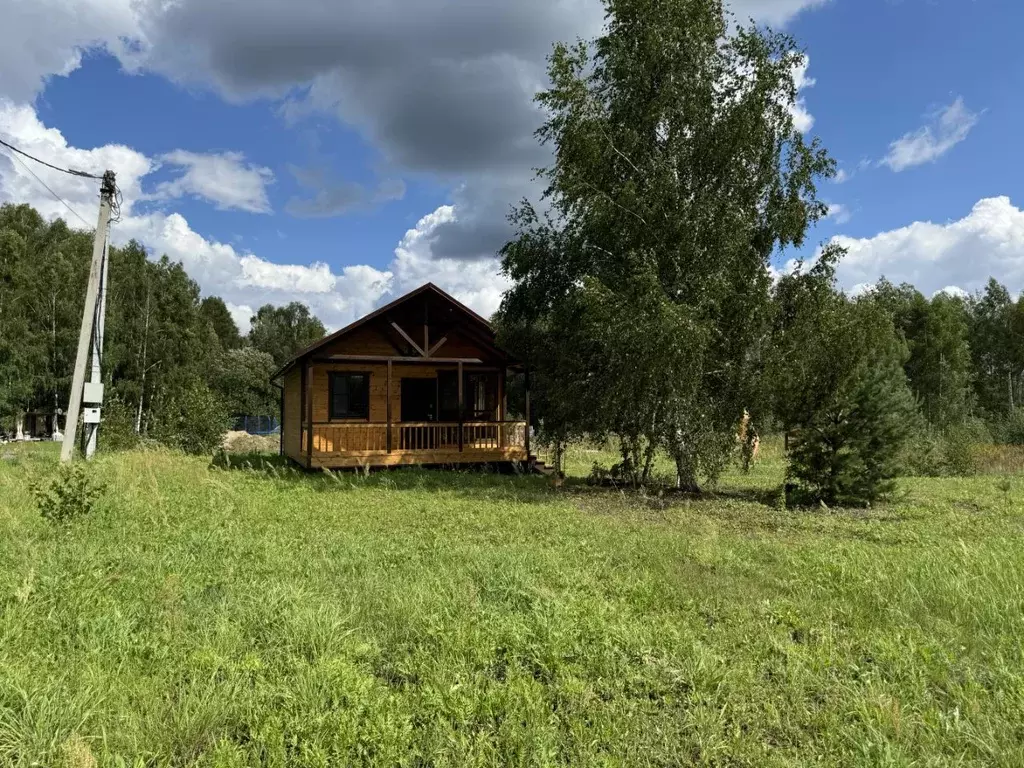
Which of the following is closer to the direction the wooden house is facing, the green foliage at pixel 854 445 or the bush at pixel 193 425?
the green foliage

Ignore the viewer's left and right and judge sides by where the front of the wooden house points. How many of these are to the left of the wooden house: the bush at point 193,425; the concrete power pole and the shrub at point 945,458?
1

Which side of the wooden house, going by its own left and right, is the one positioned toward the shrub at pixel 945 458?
left

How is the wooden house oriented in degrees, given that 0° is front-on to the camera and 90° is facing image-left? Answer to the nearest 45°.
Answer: approximately 0°

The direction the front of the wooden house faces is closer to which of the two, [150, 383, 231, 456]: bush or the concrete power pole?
the concrete power pole

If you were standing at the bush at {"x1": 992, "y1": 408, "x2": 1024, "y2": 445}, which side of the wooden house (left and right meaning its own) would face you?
left

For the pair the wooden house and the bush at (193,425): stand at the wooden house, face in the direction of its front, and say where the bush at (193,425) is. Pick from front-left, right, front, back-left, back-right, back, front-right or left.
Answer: back-right

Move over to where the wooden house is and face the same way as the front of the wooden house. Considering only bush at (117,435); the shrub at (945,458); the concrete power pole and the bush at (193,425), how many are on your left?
1

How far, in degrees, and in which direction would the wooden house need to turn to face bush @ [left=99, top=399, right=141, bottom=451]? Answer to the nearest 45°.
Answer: approximately 135° to its right

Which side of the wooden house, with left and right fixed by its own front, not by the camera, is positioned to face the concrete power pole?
right

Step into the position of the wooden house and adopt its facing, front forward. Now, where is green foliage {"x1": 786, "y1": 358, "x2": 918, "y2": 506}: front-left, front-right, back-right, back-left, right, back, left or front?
front-left
